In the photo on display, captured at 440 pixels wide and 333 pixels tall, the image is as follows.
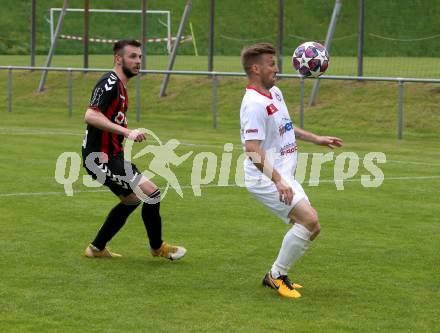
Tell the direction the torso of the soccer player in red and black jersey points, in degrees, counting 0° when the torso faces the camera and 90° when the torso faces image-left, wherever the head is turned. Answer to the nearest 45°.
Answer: approximately 270°

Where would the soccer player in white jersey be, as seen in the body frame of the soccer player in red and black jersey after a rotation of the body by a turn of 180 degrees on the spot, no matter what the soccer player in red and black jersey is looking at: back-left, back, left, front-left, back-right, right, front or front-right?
back-left

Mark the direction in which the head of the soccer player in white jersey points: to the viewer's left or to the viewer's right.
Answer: to the viewer's right

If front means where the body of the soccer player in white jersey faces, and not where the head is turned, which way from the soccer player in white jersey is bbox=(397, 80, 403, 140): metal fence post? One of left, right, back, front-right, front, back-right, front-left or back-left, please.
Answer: back-left

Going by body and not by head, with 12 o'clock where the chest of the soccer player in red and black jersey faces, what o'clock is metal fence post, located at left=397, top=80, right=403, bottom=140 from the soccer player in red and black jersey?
The metal fence post is roughly at 10 o'clock from the soccer player in red and black jersey.

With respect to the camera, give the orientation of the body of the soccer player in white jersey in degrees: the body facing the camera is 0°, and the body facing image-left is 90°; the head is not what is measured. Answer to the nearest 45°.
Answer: approximately 315°

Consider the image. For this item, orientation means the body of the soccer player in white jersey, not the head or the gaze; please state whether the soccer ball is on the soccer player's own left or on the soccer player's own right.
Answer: on the soccer player's own left
